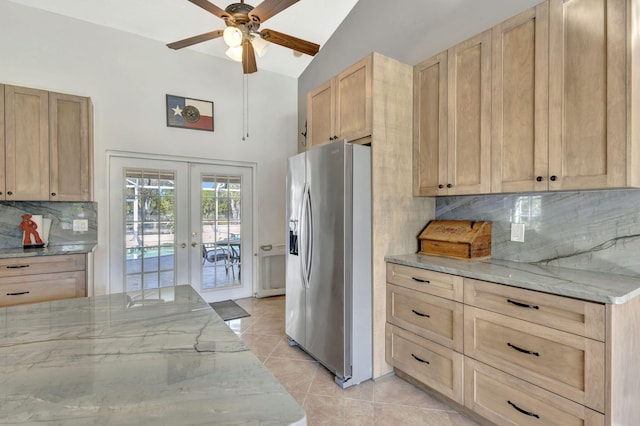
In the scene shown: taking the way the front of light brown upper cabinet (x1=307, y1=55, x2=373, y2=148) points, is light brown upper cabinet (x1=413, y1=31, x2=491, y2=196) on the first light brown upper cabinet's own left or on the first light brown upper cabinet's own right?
on the first light brown upper cabinet's own left

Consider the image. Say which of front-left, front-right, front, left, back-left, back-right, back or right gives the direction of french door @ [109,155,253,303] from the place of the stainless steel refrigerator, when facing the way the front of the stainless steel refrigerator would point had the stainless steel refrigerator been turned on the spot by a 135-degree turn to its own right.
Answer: front-left

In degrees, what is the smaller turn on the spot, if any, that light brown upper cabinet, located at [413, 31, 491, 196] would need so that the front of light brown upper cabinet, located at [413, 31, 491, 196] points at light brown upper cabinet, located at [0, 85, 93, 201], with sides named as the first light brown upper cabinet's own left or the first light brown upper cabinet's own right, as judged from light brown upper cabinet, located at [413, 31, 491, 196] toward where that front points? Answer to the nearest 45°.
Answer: approximately 45° to the first light brown upper cabinet's own right

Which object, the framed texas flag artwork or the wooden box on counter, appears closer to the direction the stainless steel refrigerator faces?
the framed texas flag artwork

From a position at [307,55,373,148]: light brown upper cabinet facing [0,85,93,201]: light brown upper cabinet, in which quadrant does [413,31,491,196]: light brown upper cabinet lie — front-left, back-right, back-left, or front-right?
back-left

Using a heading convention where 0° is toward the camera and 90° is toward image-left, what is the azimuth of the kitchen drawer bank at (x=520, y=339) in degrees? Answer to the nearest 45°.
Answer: approximately 45°

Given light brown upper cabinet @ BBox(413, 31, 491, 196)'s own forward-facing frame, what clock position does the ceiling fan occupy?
The ceiling fan is roughly at 1 o'clock from the light brown upper cabinet.

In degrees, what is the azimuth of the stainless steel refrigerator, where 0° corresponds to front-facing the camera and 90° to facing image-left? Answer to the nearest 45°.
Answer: approximately 45°
